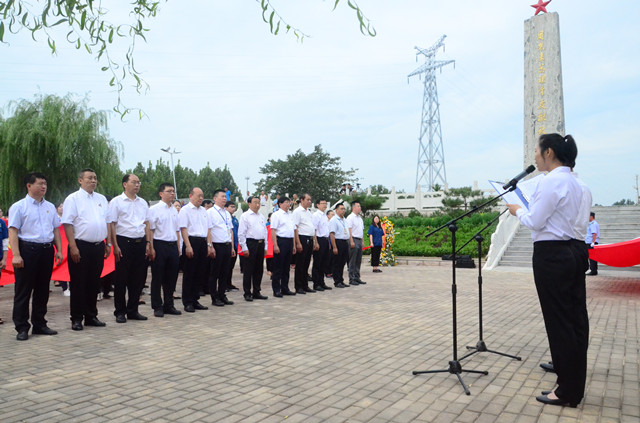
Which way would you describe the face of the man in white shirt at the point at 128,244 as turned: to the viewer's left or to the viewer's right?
to the viewer's right

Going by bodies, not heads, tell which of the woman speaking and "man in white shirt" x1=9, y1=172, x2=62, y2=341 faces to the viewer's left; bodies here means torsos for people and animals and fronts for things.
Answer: the woman speaking

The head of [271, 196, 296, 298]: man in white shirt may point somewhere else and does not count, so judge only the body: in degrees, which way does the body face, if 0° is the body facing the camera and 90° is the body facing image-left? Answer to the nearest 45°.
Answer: approximately 315°

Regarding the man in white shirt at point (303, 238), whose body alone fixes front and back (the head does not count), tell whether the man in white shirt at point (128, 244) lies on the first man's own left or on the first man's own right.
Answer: on the first man's own right

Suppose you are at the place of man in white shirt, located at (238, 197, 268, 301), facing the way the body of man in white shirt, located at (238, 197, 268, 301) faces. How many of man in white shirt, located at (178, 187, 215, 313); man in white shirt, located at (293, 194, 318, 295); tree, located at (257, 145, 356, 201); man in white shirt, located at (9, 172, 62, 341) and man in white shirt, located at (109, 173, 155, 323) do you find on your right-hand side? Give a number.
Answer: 3

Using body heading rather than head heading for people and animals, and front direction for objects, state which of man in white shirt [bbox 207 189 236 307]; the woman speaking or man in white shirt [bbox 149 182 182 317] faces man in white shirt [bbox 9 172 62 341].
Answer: the woman speaking

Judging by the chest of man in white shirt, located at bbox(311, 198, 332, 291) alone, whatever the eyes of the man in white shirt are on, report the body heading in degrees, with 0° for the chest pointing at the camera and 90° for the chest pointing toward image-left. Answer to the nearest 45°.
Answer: approximately 315°

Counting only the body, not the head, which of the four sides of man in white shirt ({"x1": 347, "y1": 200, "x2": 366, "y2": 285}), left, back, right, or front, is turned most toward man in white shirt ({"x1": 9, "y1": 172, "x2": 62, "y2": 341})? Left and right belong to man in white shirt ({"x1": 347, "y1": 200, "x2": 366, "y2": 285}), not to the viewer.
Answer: right

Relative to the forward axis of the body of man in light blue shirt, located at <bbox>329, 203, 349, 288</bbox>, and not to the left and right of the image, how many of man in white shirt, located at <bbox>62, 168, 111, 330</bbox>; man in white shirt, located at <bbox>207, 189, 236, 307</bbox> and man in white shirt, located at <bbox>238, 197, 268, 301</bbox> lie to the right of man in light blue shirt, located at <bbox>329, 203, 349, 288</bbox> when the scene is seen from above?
3

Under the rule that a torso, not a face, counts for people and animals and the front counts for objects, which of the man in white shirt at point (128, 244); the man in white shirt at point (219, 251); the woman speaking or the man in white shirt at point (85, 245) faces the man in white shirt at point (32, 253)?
the woman speaking

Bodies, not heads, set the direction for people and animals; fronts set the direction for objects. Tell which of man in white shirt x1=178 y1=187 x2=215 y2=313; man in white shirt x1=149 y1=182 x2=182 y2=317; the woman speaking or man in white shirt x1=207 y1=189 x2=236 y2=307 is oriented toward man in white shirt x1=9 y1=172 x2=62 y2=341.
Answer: the woman speaking

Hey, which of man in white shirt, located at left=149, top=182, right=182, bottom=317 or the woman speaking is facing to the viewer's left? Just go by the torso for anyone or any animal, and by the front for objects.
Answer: the woman speaking

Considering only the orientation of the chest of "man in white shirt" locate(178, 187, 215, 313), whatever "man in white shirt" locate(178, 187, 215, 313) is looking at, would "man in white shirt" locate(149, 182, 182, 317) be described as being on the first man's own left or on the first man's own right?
on the first man's own right
